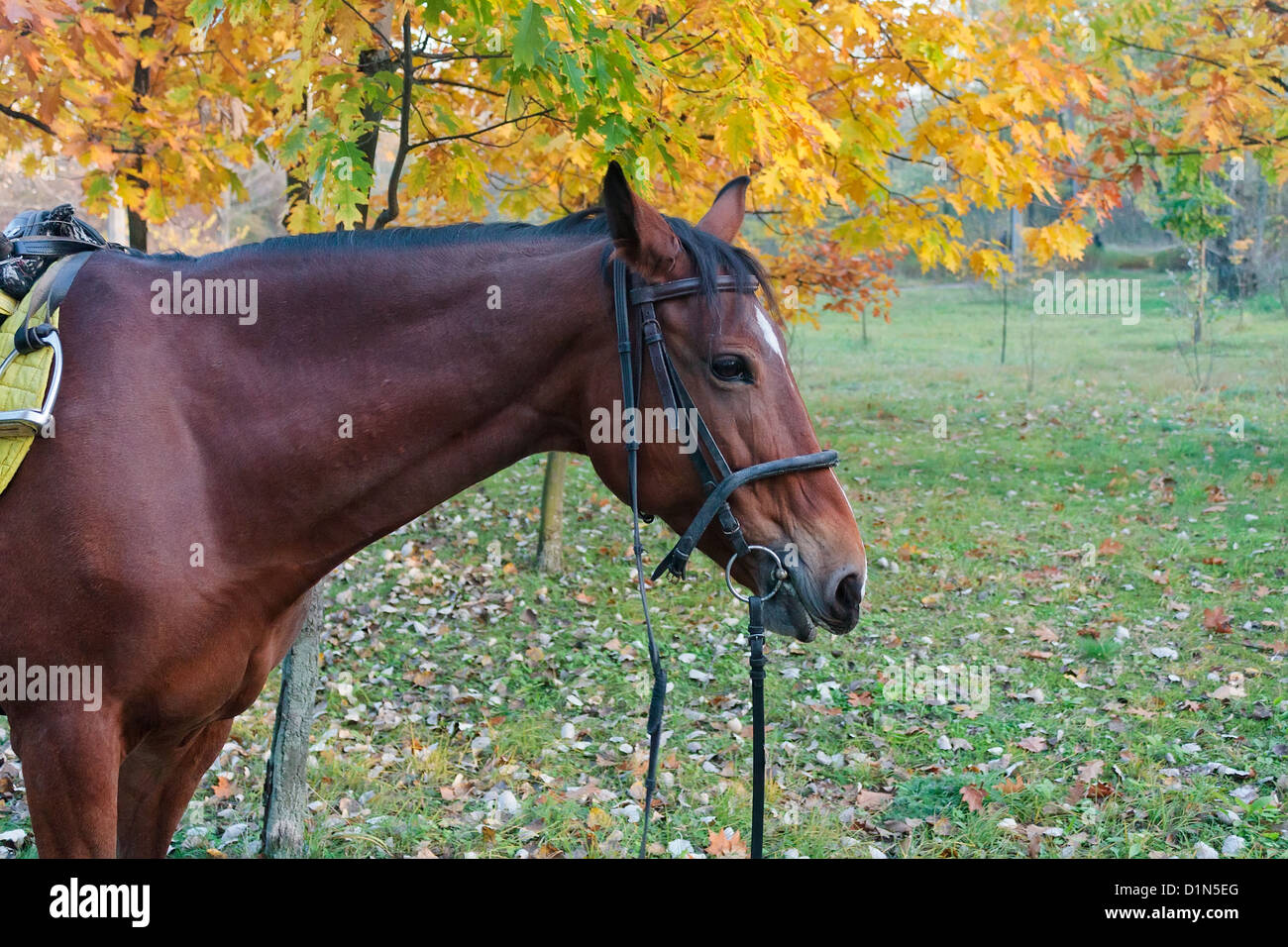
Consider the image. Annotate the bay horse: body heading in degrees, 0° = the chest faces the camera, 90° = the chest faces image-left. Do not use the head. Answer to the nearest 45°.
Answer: approximately 270°

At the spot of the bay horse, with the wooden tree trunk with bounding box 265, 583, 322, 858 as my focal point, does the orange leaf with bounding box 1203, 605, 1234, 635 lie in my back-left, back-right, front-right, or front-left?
front-right

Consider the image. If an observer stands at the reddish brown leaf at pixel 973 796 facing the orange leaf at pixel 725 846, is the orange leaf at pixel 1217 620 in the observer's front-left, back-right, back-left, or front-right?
back-right
